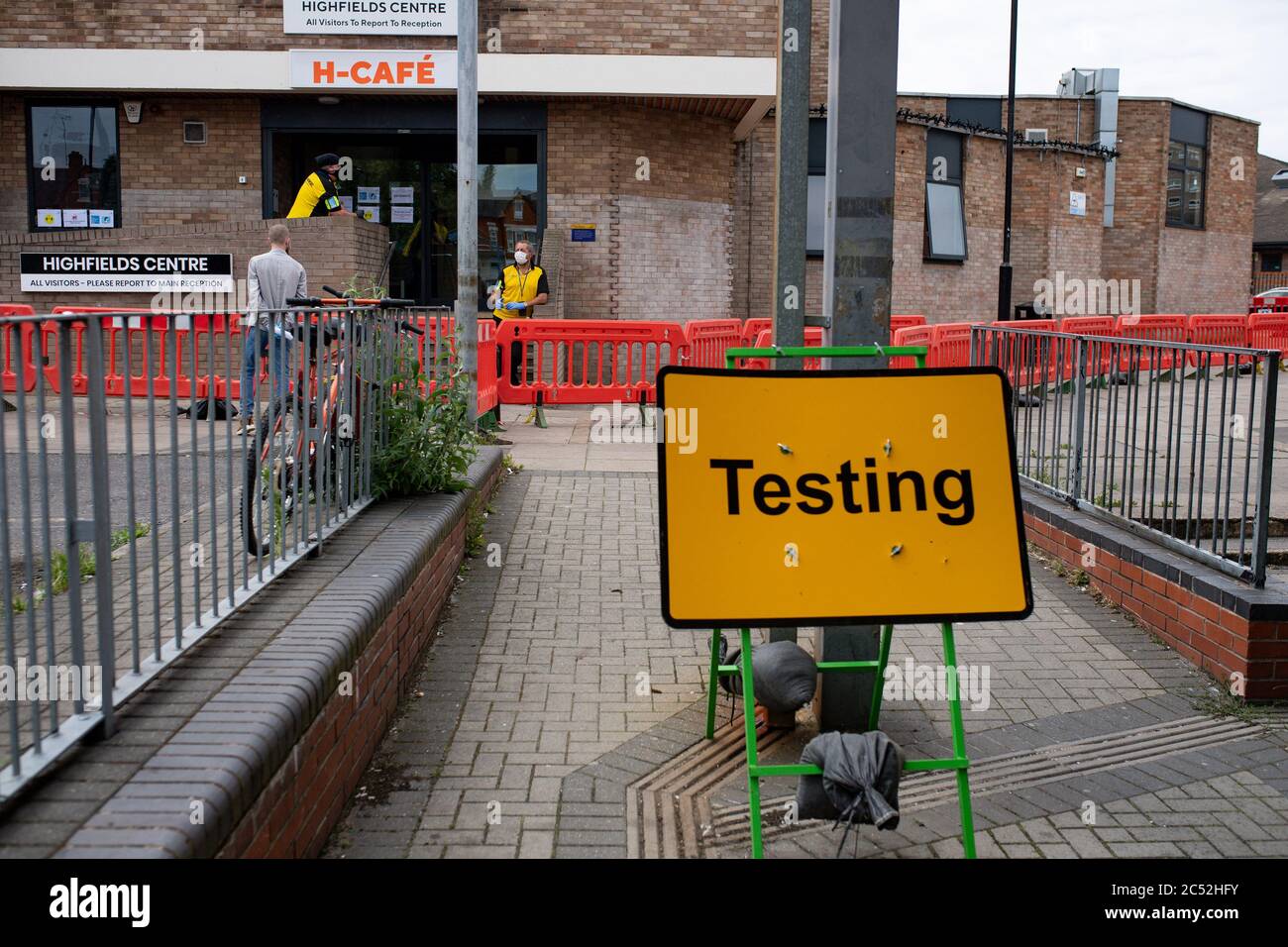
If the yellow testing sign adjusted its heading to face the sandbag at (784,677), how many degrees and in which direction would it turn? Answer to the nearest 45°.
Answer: approximately 180°

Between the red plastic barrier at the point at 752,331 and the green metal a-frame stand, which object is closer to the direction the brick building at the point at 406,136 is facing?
the green metal a-frame stand

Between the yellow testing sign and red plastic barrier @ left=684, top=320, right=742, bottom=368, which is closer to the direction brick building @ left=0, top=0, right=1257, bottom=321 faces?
the yellow testing sign

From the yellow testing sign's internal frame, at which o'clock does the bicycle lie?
The bicycle is roughly at 4 o'clock from the yellow testing sign.

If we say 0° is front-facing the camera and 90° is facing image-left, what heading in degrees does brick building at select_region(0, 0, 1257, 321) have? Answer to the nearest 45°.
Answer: approximately 0°

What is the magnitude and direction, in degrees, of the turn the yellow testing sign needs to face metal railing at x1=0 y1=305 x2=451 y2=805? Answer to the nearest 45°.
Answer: approximately 90° to its right

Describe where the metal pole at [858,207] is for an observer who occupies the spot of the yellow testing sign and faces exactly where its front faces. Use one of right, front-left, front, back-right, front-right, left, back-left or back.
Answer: back

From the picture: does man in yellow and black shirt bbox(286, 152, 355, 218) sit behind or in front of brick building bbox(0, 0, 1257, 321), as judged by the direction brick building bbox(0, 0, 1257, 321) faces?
in front

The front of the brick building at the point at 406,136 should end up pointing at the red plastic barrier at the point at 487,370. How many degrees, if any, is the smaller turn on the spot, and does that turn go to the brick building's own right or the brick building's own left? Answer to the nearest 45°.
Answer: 0° — it already faces it

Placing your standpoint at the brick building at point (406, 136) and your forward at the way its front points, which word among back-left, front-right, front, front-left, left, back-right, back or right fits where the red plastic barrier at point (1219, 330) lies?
left

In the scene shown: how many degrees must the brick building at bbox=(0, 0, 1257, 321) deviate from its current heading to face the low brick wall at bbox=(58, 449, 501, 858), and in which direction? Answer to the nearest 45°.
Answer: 0° — it already faces it

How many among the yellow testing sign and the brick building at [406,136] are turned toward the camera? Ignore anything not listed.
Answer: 2
